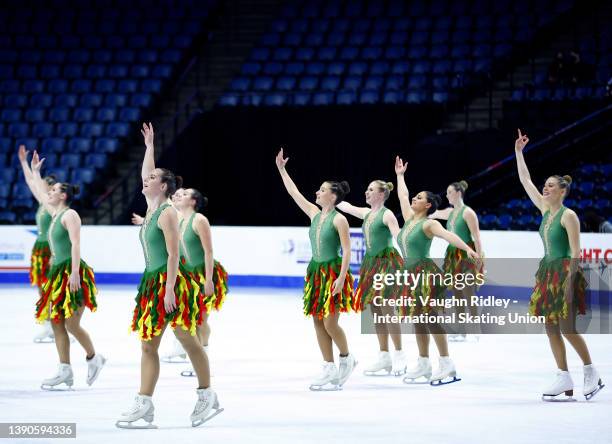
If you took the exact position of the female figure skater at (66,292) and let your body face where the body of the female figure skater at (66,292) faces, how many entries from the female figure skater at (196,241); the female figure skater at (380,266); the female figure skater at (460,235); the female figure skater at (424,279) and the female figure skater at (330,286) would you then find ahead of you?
0

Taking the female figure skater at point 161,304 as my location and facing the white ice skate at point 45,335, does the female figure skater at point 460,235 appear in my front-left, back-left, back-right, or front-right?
front-right

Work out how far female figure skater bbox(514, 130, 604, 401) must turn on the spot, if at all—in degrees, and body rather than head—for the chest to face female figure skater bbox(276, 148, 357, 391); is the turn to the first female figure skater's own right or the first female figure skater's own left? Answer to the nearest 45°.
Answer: approximately 45° to the first female figure skater's own right

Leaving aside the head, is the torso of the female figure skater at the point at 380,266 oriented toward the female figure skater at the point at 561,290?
no

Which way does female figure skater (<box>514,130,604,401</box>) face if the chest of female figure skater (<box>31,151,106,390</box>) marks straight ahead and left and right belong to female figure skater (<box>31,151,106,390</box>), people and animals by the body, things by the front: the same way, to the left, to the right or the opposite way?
the same way

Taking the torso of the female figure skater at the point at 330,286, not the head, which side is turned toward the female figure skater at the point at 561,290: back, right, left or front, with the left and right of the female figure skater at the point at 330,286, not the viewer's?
left

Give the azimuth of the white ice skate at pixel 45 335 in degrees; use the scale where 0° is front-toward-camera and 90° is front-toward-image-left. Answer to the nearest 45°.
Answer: approximately 90°

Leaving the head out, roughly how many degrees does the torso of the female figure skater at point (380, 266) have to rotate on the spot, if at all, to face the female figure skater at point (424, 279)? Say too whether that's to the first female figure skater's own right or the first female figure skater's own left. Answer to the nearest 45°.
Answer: approximately 90° to the first female figure skater's own left

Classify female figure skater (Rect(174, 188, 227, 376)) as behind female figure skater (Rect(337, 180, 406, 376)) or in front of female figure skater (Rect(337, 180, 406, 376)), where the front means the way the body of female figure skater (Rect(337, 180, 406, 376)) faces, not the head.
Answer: in front

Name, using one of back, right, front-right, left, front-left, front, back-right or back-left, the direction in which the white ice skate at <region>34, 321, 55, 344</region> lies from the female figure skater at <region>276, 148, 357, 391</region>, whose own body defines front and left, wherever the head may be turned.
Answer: right

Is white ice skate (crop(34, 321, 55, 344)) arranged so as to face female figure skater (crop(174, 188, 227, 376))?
no

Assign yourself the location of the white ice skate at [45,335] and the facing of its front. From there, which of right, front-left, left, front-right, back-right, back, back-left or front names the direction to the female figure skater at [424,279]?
back-left

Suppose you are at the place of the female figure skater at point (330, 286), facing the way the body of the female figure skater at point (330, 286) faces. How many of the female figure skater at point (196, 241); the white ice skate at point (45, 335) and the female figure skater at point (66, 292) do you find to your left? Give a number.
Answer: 0

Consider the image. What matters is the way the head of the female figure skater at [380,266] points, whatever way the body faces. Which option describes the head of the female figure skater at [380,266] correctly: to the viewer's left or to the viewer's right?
to the viewer's left

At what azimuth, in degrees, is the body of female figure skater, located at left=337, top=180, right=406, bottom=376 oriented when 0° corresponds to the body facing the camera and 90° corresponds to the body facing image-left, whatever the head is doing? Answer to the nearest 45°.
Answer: approximately 45°
